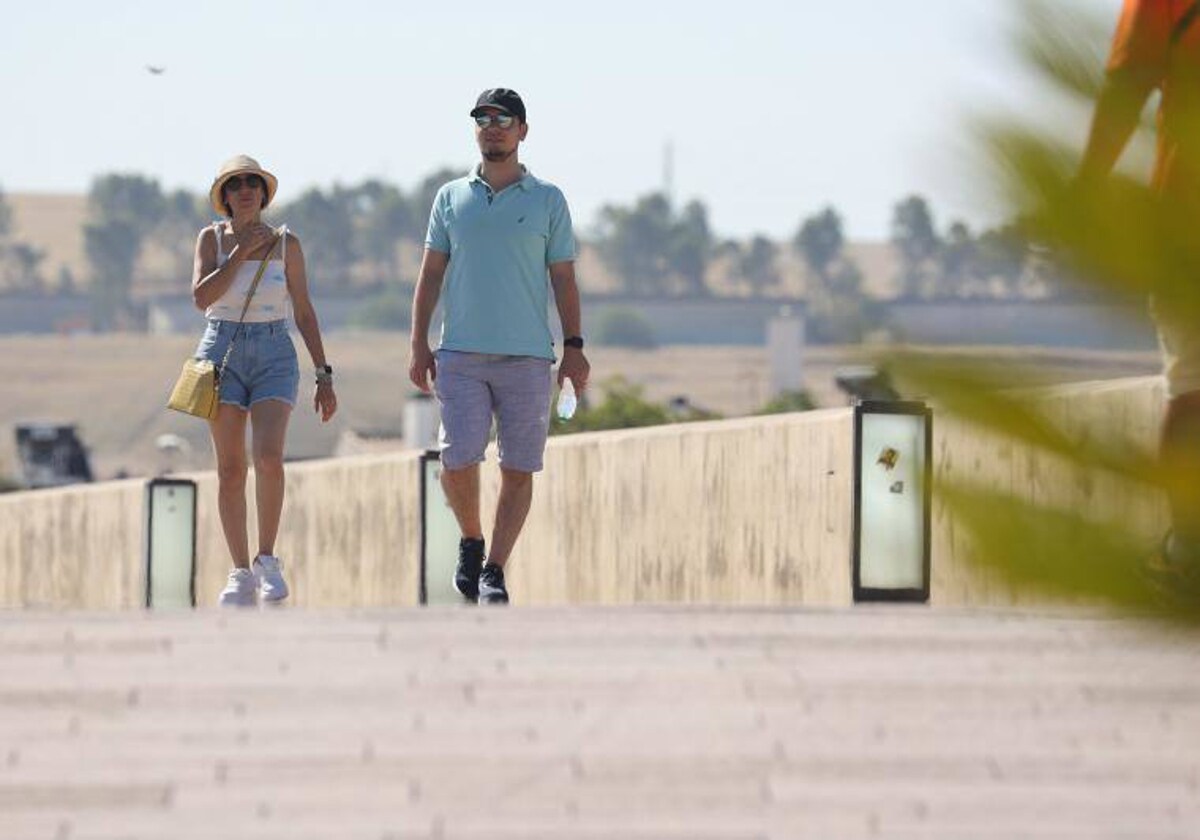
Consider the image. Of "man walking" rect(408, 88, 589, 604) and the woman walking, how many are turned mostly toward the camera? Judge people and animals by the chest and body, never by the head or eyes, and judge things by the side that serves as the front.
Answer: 2

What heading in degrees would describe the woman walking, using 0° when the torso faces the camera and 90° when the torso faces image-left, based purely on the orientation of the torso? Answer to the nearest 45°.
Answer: approximately 0°

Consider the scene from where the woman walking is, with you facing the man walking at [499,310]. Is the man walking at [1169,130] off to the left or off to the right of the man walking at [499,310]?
right

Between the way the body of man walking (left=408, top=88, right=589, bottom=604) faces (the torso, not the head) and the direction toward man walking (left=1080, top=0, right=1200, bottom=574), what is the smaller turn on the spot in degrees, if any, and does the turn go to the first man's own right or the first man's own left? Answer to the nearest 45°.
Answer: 0° — they already face them

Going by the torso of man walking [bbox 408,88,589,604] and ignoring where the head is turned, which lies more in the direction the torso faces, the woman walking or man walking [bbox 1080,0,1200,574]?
the man walking

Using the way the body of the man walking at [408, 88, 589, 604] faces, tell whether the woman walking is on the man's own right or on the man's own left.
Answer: on the man's own right

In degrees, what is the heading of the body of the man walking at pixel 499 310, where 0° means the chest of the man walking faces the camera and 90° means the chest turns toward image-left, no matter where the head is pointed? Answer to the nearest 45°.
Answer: approximately 0°

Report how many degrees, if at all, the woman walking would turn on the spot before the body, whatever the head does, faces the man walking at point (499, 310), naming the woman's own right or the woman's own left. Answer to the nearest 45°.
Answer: approximately 45° to the woman's own left
